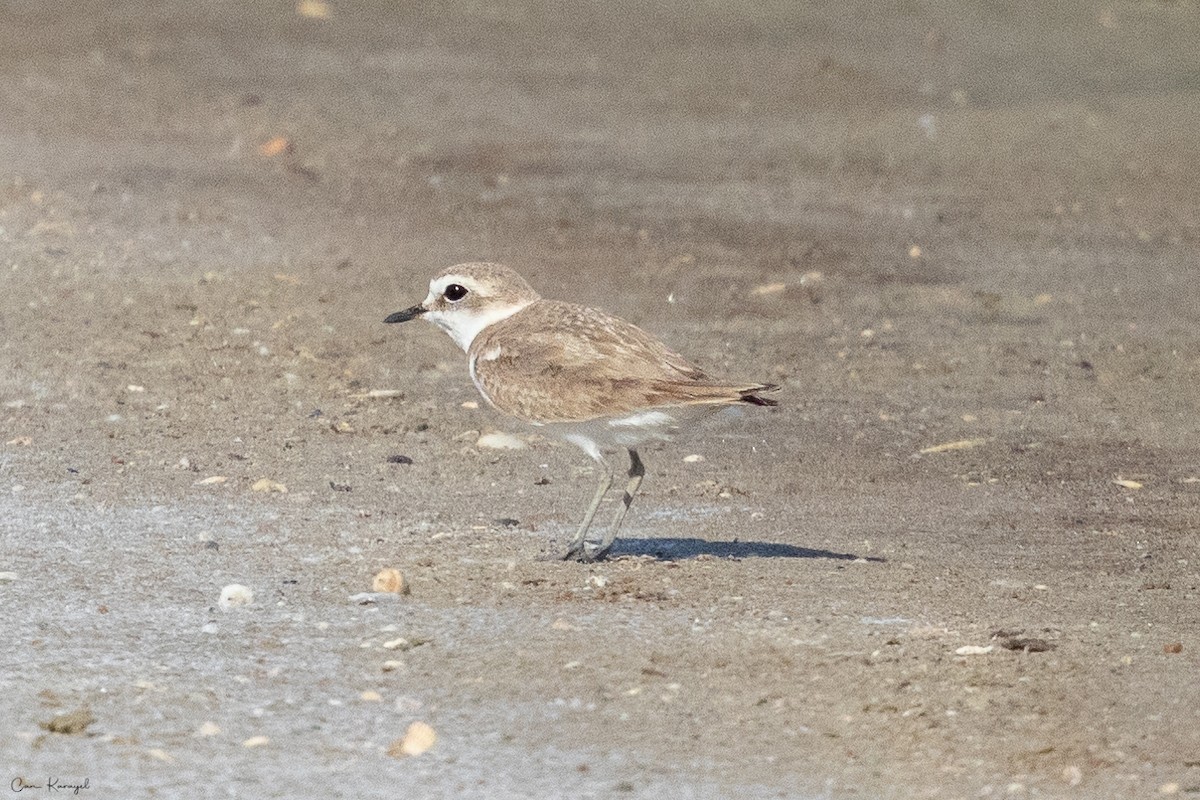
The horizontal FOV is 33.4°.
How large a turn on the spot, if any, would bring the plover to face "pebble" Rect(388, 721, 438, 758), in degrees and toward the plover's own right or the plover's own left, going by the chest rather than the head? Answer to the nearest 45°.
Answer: approximately 90° to the plover's own left

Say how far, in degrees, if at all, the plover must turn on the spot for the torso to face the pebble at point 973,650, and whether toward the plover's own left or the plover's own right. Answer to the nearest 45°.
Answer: approximately 135° to the plover's own left

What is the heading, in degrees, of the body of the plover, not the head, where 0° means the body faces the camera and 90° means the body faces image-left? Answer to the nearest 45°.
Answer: approximately 90°

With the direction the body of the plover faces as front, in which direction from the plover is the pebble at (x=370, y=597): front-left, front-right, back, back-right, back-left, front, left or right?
front-left

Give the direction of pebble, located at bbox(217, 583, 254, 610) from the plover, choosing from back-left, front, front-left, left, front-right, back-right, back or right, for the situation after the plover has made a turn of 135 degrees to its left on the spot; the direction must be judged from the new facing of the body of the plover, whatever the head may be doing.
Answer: right

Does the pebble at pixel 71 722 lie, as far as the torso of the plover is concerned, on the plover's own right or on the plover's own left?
on the plover's own left

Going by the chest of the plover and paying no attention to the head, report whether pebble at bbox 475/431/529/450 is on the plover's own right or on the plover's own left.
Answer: on the plover's own right

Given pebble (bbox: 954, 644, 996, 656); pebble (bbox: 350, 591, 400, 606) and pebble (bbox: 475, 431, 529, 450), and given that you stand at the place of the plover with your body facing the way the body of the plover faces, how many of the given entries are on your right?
1

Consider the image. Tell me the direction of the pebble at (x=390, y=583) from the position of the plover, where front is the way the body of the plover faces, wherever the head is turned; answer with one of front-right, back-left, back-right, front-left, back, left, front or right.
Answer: front-left

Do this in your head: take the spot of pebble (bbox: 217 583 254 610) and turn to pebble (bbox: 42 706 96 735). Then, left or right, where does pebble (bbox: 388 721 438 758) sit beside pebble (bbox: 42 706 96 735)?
left
